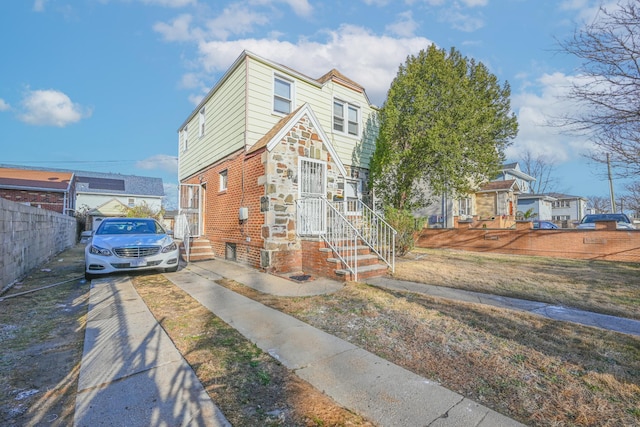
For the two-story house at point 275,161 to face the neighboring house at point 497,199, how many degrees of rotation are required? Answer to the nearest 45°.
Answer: approximately 90° to its left

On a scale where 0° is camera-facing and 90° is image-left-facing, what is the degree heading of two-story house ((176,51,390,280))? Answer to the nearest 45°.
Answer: approximately 315°

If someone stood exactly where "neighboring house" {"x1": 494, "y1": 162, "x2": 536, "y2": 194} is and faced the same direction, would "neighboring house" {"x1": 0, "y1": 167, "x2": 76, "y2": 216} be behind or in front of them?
in front

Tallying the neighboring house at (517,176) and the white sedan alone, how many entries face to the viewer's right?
0

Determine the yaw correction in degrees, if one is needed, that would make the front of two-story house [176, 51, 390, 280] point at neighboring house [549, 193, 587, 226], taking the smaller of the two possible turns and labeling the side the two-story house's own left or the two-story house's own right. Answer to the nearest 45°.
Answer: approximately 90° to the two-story house's own left

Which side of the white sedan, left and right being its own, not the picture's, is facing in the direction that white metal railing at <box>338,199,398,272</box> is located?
left

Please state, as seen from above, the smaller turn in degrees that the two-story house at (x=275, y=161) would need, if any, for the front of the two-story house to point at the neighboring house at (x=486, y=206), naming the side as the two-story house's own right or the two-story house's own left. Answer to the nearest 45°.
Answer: approximately 90° to the two-story house's own left

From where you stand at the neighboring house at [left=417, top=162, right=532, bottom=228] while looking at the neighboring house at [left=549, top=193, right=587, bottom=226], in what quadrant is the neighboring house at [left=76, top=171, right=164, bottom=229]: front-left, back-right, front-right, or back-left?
back-left

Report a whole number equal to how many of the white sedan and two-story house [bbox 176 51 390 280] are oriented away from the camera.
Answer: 0
